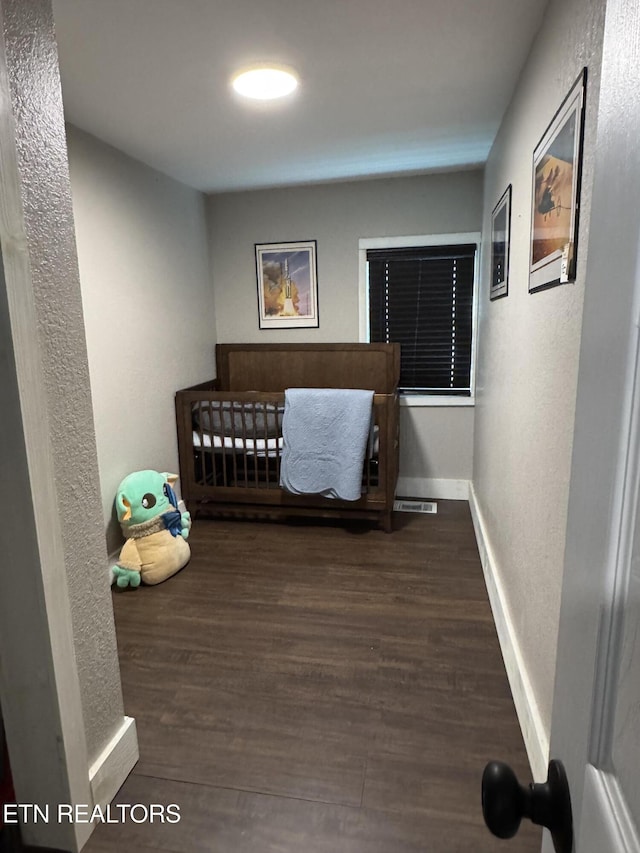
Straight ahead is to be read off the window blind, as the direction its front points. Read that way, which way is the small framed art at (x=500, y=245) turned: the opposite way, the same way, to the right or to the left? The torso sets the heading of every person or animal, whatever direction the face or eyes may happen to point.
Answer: to the right

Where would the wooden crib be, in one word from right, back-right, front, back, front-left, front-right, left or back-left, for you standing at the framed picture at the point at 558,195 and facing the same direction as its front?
front-right

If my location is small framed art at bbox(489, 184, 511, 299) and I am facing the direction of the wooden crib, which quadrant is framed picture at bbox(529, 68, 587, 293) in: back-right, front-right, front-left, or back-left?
back-left

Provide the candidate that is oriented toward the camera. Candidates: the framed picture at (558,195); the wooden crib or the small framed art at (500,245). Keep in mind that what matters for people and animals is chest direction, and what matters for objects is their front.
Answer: the wooden crib

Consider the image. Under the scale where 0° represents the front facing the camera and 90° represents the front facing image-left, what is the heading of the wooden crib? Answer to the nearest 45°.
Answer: approximately 0°

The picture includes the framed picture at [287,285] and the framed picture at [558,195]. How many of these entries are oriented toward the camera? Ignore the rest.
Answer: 1

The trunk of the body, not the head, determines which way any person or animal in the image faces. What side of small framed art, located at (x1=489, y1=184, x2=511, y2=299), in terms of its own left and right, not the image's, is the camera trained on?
left

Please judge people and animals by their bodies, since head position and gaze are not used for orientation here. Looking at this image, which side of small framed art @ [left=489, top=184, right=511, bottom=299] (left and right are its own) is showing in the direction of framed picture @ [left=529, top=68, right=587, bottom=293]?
left

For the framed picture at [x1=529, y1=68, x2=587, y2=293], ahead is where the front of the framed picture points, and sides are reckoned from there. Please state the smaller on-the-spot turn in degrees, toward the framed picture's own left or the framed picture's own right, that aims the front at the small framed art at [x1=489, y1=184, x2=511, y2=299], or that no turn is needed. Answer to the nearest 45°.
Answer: approximately 90° to the framed picture's own right

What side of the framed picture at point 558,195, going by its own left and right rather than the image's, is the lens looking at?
left

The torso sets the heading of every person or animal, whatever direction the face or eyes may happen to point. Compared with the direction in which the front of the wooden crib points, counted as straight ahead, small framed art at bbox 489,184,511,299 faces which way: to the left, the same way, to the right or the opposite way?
to the right

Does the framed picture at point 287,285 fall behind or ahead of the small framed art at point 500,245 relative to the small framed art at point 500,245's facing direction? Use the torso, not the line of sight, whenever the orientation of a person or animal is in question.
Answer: ahead
